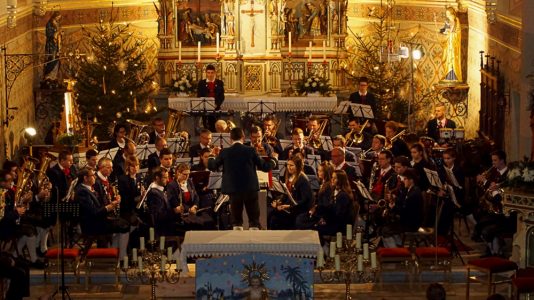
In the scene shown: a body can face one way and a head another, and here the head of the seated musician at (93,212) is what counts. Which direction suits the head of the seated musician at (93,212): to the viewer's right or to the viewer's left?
to the viewer's right

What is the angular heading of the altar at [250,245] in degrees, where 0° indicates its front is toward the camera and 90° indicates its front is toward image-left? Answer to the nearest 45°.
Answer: approximately 0°

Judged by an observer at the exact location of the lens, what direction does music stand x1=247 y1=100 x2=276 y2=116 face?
facing away from the viewer

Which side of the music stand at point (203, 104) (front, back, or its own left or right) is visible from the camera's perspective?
back

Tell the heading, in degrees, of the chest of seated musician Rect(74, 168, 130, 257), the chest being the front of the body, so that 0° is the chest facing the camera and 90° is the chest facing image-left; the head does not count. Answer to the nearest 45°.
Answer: approximately 270°

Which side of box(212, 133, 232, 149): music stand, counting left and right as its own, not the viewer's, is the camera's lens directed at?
back

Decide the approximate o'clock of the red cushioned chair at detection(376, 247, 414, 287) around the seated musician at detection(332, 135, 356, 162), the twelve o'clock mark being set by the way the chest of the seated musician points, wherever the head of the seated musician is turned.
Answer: The red cushioned chair is roughly at 10 o'clock from the seated musician.

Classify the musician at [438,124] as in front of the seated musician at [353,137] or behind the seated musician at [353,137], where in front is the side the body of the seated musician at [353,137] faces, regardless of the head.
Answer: behind

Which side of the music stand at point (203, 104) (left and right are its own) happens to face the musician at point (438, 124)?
right

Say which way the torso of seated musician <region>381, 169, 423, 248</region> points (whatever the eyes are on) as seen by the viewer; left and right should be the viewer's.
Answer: facing to the left of the viewer
